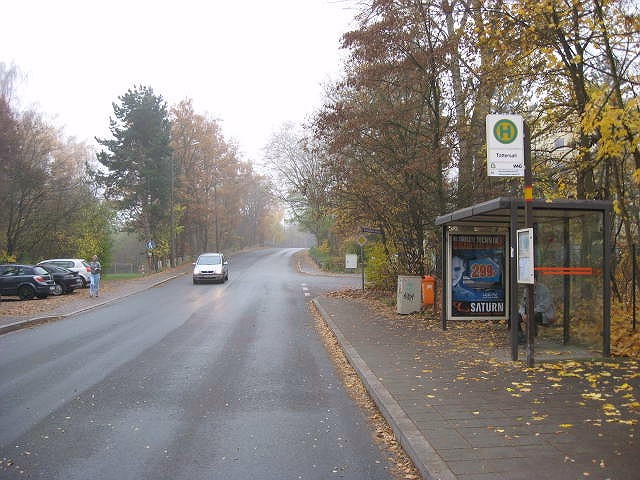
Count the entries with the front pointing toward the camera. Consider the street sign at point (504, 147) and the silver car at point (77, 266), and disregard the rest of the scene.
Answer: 1

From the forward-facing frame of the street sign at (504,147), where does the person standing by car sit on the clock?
The person standing by car is roughly at 4 o'clock from the street sign.

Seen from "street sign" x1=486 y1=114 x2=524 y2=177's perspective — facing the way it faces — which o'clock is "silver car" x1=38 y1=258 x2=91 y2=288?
The silver car is roughly at 4 o'clock from the street sign.

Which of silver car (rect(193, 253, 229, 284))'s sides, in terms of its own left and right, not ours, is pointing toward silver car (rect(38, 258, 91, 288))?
right

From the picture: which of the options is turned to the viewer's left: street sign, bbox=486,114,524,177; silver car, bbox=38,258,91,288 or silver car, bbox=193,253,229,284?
silver car, bbox=38,258,91,288

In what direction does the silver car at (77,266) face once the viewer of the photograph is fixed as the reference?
facing to the left of the viewer

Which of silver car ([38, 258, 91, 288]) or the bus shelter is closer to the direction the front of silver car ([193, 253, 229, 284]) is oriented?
the bus shelter

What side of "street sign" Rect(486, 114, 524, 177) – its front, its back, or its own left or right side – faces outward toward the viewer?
front

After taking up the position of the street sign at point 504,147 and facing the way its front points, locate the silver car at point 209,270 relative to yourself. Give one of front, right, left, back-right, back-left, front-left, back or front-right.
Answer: back-right

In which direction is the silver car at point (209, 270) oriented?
toward the camera
